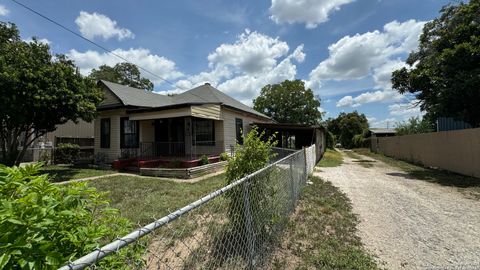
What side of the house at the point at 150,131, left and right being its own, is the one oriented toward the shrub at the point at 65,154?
right

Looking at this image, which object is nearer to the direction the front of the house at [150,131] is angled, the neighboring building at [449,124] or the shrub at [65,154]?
the shrub

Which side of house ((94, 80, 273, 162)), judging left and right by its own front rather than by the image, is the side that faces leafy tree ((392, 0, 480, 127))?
left

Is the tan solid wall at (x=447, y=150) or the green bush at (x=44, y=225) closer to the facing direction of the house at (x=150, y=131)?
the green bush

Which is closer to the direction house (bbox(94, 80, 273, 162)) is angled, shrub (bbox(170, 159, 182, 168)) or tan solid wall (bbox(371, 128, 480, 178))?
the shrub

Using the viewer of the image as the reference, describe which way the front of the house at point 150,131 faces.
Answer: facing the viewer and to the left of the viewer

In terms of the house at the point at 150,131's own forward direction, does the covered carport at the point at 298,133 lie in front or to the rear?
to the rear

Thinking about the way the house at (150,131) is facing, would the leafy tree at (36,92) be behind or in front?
in front

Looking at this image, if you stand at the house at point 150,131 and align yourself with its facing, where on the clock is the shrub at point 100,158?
The shrub is roughly at 2 o'clock from the house.

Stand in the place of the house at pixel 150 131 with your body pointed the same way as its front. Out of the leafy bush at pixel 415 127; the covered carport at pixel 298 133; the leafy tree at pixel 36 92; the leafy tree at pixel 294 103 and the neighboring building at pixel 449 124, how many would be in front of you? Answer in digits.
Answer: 1
